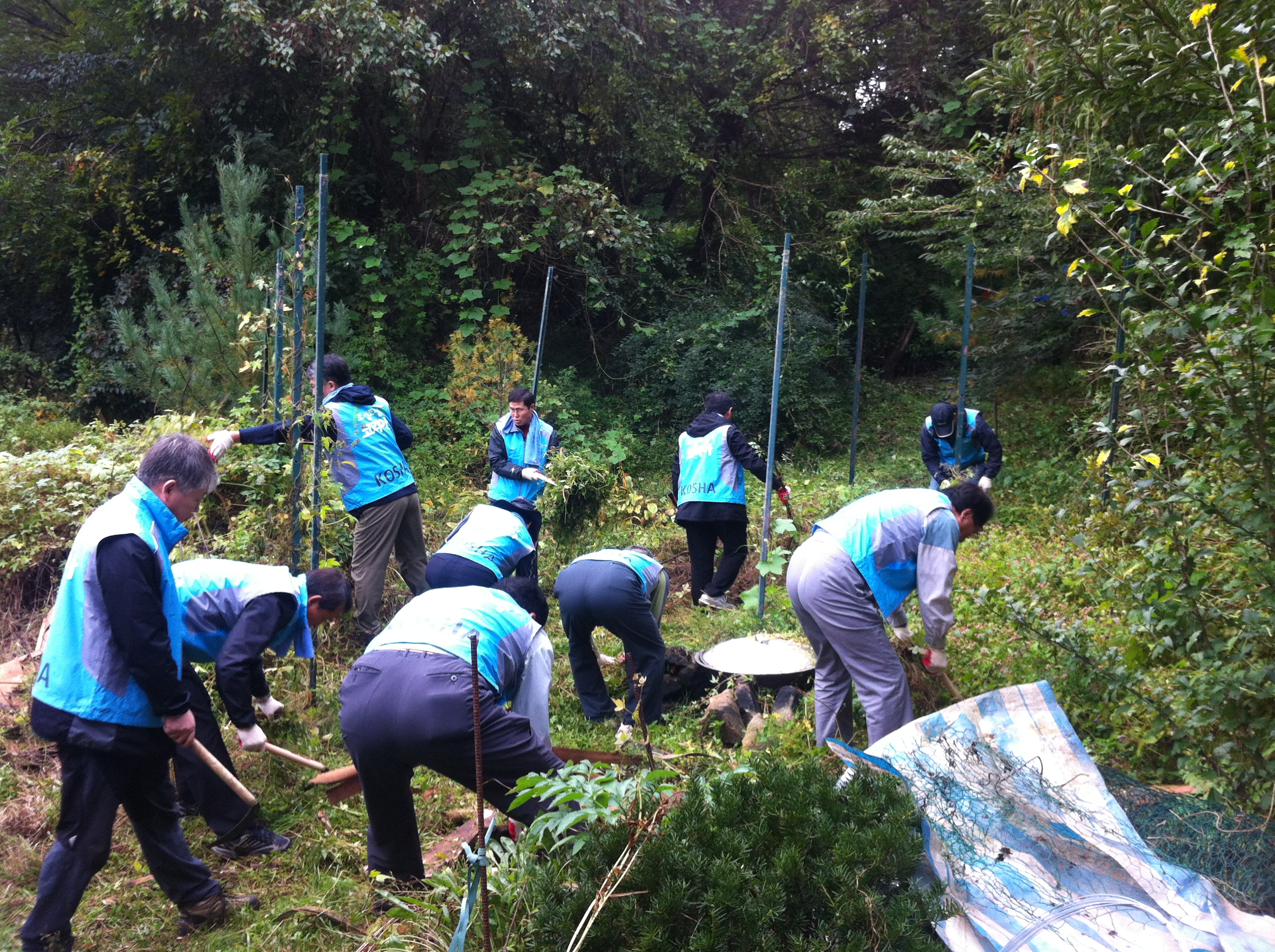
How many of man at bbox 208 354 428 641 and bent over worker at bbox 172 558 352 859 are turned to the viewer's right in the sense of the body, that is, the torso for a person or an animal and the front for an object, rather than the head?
1

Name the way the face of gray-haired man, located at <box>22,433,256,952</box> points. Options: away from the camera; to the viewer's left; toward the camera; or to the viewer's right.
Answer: to the viewer's right

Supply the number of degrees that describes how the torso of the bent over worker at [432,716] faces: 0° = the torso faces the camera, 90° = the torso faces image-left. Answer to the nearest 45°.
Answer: approximately 225°

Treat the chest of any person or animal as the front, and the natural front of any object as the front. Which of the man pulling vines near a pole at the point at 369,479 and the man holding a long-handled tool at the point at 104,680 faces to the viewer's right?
the man holding a long-handled tool

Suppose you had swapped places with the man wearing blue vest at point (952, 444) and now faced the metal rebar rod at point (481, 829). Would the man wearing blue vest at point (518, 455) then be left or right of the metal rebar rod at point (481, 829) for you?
right

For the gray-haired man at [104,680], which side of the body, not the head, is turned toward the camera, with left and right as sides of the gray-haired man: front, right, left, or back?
right

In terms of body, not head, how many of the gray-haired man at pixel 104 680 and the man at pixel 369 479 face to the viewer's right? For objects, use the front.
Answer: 1

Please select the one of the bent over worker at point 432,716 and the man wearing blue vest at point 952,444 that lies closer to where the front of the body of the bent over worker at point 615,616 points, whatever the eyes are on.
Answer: the man wearing blue vest

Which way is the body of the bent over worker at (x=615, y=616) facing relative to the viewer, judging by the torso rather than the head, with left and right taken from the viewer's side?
facing away from the viewer and to the right of the viewer

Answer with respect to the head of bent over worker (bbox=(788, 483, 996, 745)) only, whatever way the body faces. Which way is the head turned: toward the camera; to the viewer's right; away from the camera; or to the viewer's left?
to the viewer's right

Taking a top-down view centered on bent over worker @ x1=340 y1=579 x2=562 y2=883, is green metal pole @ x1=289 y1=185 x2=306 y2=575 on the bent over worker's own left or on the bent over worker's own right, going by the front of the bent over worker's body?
on the bent over worker's own left

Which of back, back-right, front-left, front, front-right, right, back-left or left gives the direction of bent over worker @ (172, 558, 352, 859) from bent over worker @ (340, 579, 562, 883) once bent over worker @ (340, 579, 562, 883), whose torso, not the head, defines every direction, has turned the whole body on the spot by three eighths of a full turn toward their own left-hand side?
front-right

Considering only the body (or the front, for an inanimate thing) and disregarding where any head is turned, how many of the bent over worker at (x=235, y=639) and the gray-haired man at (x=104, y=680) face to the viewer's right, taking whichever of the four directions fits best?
2
